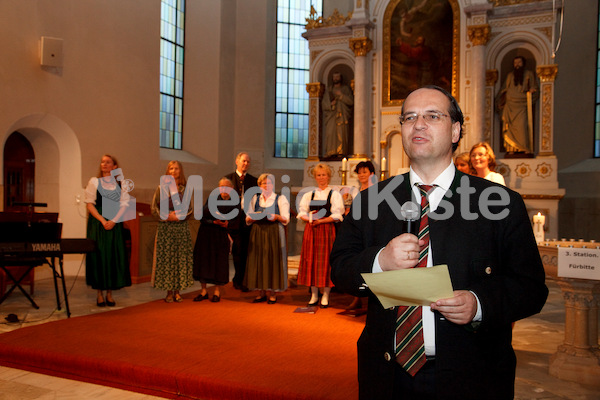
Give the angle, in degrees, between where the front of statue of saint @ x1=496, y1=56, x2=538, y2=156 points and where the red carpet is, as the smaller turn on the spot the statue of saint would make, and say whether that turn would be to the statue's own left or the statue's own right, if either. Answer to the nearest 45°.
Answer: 0° — it already faces it

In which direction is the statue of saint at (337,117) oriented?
toward the camera

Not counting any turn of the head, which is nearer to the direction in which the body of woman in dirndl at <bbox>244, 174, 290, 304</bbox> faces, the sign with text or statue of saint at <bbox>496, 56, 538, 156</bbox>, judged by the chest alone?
the sign with text

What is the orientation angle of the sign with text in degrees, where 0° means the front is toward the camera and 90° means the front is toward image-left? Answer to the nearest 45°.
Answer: approximately 0°

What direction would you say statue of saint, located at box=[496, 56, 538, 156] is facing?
toward the camera

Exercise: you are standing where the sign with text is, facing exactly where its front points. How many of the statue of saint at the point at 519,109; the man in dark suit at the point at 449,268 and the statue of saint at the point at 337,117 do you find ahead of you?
1

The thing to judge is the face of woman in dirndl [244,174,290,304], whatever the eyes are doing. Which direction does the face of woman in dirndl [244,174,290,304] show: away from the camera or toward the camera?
toward the camera

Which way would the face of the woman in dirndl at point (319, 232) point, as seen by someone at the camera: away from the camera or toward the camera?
toward the camera

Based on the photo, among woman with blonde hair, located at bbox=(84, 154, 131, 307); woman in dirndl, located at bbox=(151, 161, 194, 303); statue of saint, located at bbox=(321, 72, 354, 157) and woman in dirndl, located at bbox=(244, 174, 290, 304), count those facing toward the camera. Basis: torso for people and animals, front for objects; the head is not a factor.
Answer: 4

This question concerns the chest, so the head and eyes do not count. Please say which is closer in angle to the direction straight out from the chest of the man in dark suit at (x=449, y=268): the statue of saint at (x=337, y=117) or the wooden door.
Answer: the wooden door

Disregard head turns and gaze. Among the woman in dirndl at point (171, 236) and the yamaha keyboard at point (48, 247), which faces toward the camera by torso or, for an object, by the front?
the woman in dirndl

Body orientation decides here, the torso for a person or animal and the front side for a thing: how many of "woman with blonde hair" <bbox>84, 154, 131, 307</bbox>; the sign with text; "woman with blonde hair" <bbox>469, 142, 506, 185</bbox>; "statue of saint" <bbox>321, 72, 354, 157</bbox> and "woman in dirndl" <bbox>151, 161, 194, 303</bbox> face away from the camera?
0

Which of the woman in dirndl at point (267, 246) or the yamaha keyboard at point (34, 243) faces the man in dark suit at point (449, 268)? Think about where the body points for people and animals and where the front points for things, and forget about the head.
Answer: the woman in dirndl

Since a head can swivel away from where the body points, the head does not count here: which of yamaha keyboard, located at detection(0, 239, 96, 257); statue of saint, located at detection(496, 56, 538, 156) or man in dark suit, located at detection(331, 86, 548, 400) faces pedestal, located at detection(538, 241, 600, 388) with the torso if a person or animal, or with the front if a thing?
the statue of saint

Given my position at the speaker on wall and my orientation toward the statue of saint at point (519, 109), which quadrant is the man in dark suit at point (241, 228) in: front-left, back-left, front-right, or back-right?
front-right

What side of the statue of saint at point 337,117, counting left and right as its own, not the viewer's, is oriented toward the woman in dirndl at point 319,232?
front

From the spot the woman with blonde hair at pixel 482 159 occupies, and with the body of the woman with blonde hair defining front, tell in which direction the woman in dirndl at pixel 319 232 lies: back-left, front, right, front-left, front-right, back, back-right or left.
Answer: right
